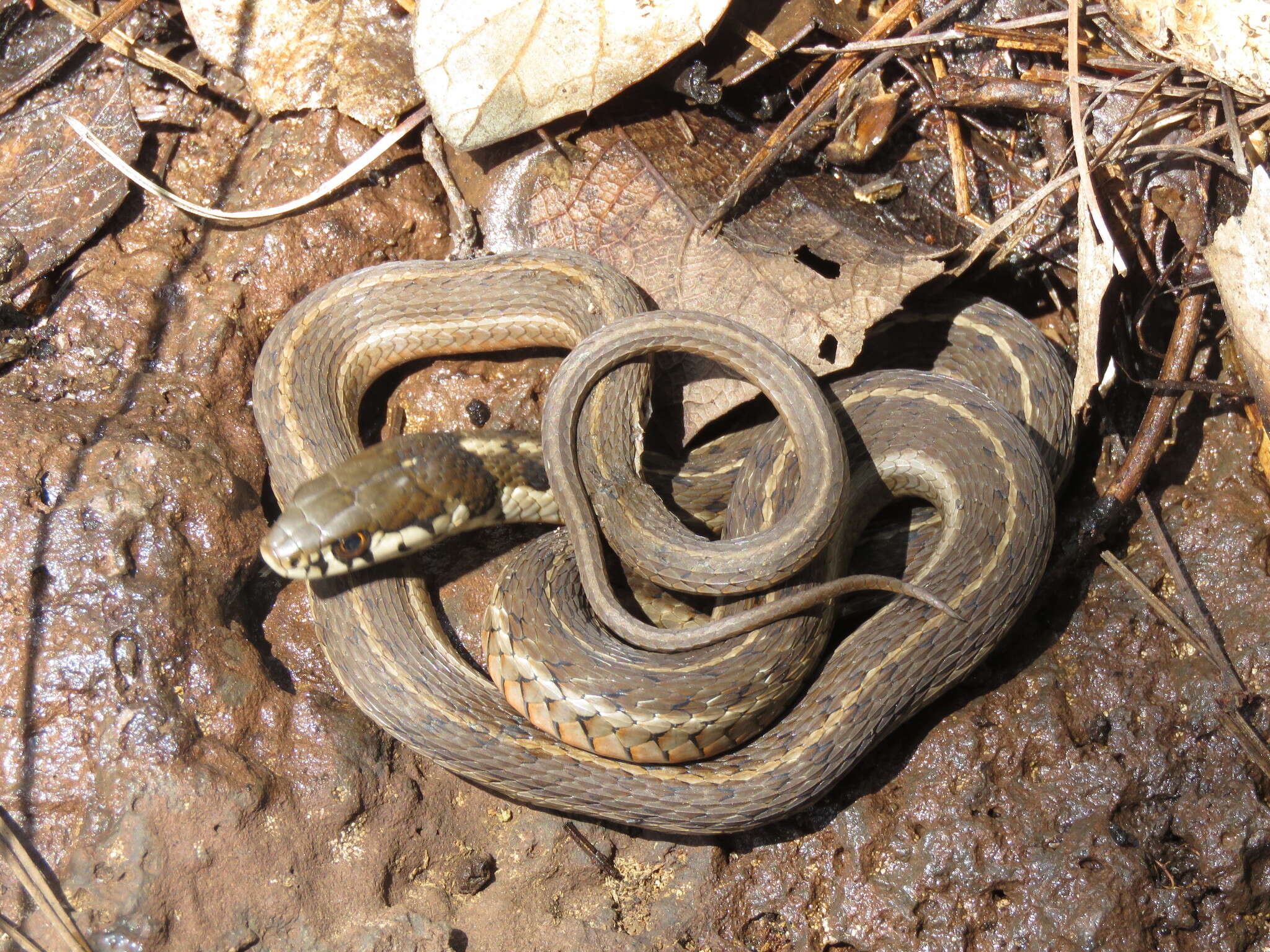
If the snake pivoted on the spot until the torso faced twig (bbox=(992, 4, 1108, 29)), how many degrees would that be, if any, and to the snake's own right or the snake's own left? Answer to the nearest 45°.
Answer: approximately 135° to the snake's own right

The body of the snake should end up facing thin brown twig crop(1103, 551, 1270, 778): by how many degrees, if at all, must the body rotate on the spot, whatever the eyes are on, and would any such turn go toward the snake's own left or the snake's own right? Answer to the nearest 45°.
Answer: approximately 180°

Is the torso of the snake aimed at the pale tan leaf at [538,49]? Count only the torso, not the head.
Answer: no

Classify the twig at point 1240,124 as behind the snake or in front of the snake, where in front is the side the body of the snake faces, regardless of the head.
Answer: behind

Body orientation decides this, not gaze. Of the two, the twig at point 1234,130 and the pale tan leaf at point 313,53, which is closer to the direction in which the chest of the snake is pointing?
the pale tan leaf

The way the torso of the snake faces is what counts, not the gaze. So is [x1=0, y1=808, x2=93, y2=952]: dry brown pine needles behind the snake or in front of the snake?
in front

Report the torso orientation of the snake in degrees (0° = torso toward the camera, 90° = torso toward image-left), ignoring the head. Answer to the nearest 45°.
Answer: approximately 90°

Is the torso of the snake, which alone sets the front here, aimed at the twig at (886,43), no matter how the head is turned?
no

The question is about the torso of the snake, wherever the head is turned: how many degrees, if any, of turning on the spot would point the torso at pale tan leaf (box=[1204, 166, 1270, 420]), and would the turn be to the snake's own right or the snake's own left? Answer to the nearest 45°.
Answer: approximately 180°

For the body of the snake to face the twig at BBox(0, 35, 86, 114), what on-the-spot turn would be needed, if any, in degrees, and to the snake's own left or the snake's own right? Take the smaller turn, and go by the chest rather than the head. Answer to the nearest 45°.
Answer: approximately 45° to the snake's own right

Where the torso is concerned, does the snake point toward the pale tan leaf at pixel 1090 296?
no

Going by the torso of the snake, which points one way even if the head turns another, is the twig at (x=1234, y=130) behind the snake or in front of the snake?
behind

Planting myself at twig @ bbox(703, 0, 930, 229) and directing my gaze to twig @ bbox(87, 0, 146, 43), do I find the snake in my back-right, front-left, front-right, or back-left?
front-left

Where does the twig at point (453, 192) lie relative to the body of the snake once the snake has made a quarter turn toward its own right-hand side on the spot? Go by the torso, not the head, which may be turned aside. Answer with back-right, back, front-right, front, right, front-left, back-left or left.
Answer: front

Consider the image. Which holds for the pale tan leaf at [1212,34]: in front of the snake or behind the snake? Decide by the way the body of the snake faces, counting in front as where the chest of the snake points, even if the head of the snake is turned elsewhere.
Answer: behind

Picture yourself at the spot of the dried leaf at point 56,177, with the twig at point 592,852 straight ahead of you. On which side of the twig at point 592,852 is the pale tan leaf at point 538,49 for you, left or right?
left

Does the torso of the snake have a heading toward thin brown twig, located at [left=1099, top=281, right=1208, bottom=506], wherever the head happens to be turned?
no

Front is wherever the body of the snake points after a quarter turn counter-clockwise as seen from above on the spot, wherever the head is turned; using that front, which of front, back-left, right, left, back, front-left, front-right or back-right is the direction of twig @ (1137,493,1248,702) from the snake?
left

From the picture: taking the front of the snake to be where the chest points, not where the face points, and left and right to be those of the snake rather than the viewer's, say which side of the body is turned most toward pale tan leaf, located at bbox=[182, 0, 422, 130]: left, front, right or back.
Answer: right

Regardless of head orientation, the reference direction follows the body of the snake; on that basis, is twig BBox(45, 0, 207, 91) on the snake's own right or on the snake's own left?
on the snake's own right
